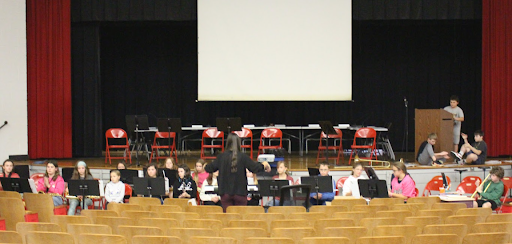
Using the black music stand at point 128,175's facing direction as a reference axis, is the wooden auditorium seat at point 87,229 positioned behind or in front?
behind

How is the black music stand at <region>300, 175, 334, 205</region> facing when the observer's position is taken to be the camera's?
facing away from the viewer

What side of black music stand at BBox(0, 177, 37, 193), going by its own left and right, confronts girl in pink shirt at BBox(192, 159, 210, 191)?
right

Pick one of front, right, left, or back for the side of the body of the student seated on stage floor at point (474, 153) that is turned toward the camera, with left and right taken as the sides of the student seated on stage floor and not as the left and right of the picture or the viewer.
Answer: left

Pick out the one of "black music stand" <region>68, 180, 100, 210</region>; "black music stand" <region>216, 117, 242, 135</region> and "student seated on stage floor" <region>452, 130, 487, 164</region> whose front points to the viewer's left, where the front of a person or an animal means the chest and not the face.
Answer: the student seated on stage floor

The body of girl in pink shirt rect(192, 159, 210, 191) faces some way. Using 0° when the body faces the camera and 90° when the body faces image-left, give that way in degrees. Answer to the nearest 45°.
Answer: approximately 0°

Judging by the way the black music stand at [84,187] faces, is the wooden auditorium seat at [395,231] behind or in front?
behind

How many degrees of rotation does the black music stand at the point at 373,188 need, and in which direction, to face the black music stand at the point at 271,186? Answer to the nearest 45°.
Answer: approximately 90° to its left

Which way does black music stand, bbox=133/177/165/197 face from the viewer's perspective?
away from the camera

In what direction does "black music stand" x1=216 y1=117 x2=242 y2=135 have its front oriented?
away from the camera

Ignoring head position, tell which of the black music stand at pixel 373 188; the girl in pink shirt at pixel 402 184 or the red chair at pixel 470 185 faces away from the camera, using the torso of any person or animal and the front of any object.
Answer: the black music stand

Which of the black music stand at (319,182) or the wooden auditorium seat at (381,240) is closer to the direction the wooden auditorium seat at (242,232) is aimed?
the black music stand
